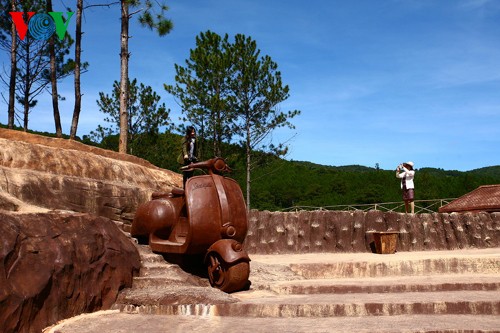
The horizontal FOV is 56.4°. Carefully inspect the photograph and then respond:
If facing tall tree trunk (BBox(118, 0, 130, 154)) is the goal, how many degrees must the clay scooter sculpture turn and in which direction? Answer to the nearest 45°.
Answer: approximately 135° to its left

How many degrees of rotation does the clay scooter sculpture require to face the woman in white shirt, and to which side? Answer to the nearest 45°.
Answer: approximately 90° to its left

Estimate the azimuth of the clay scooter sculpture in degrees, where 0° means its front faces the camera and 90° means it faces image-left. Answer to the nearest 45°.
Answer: approximately 315°

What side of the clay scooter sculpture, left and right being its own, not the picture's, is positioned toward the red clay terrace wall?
left
